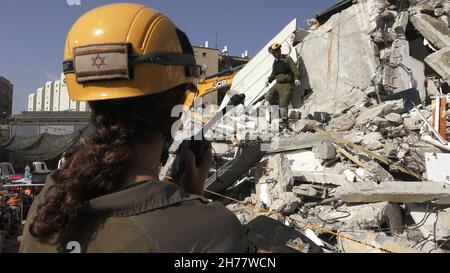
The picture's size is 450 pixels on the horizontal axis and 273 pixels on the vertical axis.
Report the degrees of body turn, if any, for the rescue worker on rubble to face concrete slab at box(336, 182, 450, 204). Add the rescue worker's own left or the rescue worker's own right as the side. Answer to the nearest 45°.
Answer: approximately 45° to the rescue worker's own left

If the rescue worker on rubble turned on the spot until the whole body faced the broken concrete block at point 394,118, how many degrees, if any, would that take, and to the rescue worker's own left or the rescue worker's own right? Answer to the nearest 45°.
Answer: approximately 90° to the rescue worker's own left

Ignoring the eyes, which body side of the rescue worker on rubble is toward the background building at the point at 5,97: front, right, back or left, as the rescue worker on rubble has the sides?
right

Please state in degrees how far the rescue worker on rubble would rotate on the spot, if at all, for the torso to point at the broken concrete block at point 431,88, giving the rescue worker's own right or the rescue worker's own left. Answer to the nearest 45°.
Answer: approximately 135° to the rescue worker's own left

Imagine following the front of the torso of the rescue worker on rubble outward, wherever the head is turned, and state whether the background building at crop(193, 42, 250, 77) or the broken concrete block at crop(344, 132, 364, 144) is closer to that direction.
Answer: the broken concrete block

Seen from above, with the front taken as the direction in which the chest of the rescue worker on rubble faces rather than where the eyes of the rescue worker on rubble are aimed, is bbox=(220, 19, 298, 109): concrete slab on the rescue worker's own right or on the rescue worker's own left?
on the rescue worker's own right

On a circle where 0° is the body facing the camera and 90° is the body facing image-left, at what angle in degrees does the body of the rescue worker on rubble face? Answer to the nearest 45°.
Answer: approximately 45°
